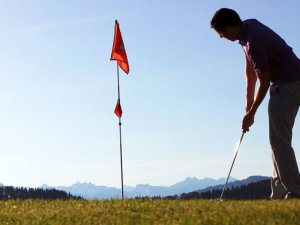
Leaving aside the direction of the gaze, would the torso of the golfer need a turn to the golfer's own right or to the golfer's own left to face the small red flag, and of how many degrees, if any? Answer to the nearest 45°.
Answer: approximately 45° to the golfer's own right

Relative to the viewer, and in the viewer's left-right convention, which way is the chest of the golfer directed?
facing to the left of the viewer

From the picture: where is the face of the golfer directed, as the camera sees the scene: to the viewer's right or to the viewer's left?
to the viewer's left
